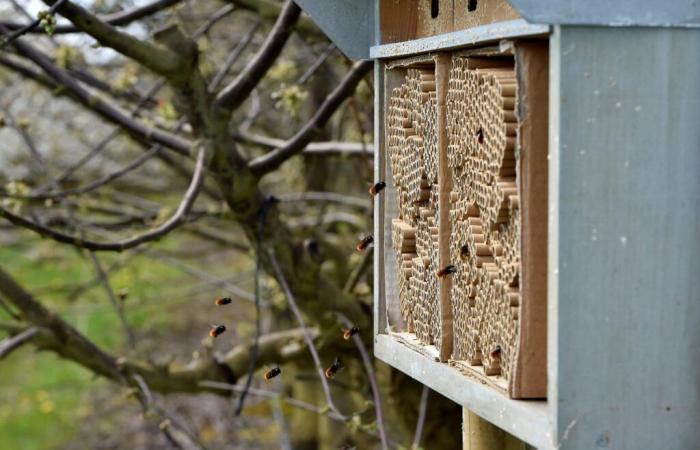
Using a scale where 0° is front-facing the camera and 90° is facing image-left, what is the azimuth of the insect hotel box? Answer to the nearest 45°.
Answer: approximately 45°

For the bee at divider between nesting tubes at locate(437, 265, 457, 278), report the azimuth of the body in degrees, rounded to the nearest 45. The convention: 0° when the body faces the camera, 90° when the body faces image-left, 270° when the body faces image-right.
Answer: approximately 270°

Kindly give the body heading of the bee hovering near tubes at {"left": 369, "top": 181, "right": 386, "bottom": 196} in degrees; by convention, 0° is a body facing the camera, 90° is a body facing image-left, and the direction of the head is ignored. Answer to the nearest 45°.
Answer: approximately 270°
